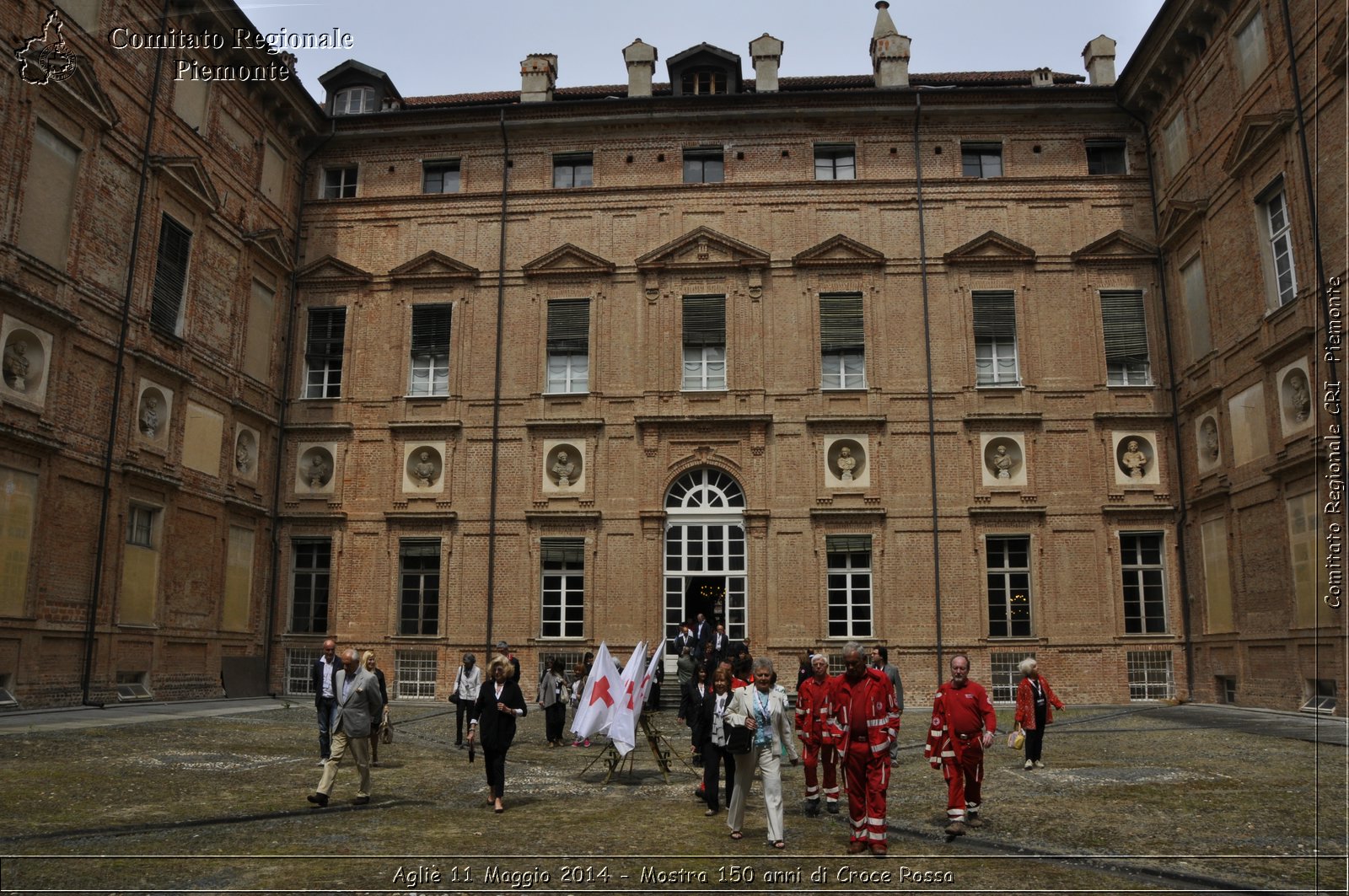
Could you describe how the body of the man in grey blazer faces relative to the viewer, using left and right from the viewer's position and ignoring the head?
facing the viewer and to the left of the viewer

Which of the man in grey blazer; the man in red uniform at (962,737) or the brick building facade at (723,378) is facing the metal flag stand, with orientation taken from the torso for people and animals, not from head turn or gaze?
the brick building facade

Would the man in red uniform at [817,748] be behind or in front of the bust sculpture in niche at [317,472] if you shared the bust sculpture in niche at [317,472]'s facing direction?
in front

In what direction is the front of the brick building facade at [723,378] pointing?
toward the camera

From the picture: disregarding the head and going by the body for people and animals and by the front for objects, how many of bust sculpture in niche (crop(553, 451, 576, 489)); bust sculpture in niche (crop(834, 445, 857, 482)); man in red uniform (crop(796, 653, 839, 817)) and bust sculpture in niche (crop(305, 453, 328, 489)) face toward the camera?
4

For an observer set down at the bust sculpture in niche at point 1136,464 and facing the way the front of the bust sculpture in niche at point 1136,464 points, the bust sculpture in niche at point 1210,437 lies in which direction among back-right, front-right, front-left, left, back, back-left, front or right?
front-left

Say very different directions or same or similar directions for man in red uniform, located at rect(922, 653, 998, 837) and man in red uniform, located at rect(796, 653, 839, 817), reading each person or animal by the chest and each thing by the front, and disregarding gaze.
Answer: same or similar directions

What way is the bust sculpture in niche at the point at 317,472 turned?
toward the camera

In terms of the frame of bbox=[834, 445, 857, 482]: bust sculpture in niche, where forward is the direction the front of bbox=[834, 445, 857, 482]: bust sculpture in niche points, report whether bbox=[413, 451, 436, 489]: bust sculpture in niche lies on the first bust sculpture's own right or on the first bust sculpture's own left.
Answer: on the first bust sculpture's own right

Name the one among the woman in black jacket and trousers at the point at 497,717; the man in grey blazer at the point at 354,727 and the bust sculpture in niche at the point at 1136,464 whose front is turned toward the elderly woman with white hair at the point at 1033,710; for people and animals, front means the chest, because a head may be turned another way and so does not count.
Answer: the bust sculpture in niche

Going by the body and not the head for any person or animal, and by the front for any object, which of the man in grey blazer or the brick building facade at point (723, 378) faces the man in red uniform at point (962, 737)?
the brick building facade

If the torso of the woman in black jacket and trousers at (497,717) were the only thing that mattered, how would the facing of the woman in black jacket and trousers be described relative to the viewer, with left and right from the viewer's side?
facing the viewer

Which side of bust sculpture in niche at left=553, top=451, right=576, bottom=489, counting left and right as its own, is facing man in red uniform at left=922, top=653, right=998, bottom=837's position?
front
